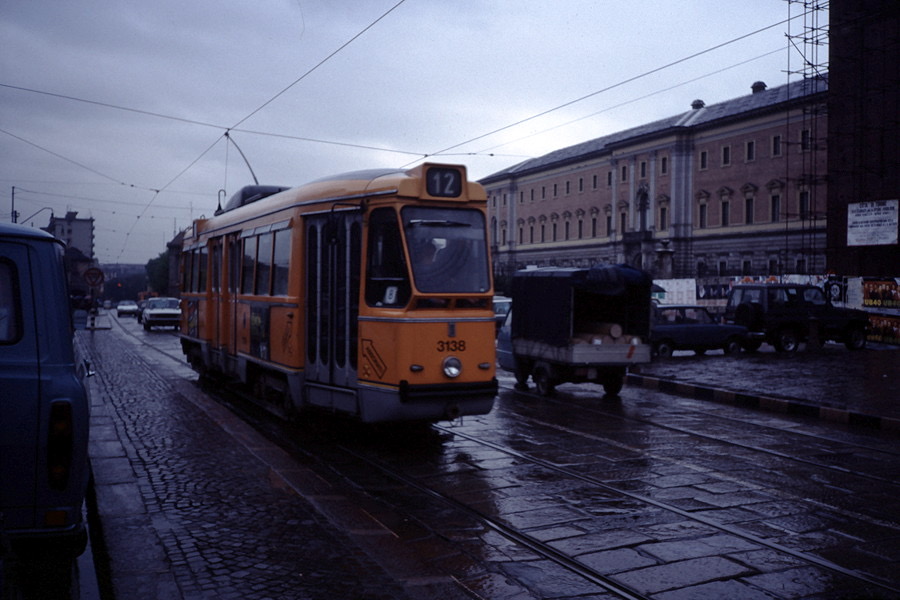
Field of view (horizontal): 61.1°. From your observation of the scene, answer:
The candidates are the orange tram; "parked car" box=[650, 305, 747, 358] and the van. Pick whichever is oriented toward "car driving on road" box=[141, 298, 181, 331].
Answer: the van

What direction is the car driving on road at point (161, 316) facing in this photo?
toward the camera

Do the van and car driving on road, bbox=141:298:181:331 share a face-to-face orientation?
yes

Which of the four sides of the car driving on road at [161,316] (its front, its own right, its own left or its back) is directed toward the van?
front

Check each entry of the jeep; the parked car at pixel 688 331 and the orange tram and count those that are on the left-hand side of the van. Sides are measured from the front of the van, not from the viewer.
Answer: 0

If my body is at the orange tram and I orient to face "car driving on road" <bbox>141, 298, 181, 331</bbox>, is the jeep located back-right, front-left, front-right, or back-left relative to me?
front-right

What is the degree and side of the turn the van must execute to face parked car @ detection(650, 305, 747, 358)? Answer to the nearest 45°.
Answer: approximately 45° to its right

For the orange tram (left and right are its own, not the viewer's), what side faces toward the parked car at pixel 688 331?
left

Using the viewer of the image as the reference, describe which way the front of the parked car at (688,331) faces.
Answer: facing to the right of the viewer

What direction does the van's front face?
away from the camera

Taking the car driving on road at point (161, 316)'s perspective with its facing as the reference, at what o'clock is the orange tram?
The orange tram is roughly at 12 o'clock from the car driving on road.

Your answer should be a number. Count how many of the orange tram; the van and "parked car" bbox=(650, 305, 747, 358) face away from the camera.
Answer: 1

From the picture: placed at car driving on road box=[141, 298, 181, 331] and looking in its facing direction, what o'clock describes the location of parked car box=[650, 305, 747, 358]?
parked car box=[650, 305, 747, 358] is roughly at 11 o'clock from car driving on road box=[141, 298, 181, 331].

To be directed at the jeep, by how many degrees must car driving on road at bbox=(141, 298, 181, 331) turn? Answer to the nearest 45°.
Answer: approximately 45° to its left

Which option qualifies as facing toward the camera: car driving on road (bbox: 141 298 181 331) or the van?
the car driving on road

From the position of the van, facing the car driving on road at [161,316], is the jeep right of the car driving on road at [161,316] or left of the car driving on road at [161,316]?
right

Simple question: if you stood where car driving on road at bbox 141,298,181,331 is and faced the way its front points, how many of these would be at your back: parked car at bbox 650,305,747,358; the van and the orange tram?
0

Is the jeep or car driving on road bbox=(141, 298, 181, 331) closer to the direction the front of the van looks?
the car driving on road

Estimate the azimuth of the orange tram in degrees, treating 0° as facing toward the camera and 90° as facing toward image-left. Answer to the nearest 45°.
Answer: approximately 315°

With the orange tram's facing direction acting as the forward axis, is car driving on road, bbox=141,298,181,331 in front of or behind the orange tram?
behind
